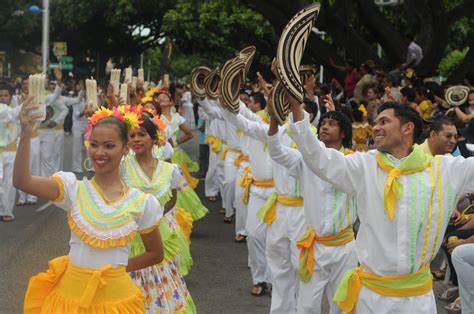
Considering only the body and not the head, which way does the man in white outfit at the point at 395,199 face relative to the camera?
toward the camera
